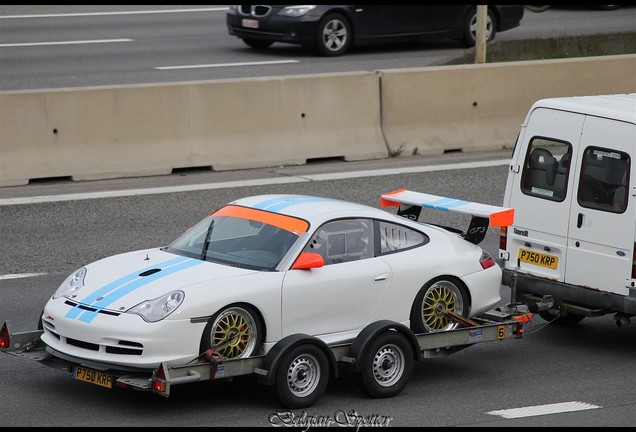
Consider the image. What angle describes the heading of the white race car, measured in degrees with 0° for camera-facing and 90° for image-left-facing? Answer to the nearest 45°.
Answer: approximately 45°

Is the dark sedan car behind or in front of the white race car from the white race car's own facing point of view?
behind

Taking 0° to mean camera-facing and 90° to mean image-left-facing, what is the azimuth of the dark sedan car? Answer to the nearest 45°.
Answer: approximately 45°

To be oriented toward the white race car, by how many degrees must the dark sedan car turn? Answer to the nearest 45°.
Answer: approximately 45° to its left
